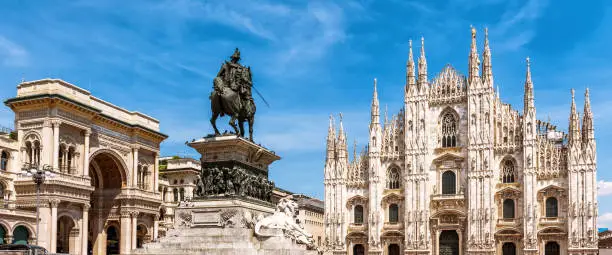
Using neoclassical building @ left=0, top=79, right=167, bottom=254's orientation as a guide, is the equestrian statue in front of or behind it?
in front

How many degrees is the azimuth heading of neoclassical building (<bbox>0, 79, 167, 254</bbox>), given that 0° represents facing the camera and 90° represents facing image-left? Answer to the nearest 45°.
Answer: approximately 315°
